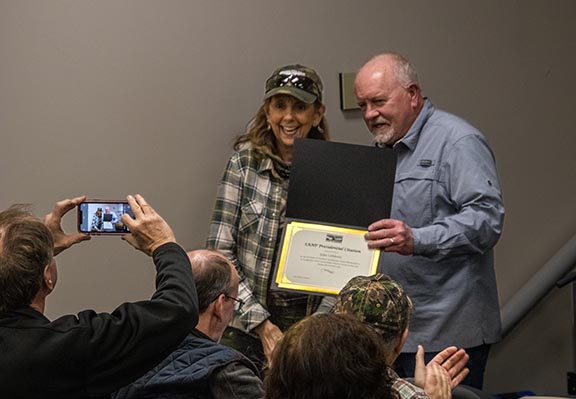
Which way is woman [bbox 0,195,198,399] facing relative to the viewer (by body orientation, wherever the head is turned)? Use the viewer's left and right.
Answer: facing away from the viewer and to the right of the viewer

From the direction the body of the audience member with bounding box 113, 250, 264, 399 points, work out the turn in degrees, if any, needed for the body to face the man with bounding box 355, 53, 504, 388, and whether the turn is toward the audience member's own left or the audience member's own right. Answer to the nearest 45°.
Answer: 0° — they already face them

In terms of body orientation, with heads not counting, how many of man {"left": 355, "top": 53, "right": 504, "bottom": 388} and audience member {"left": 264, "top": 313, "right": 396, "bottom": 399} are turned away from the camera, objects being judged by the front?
1

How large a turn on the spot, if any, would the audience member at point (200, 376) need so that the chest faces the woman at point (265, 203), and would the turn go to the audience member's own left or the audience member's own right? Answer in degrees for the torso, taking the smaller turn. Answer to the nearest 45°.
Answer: approximately 45° to the audience member's own left

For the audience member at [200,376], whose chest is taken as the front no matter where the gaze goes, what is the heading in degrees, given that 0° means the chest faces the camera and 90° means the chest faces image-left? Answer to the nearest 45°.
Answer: approximately 225°

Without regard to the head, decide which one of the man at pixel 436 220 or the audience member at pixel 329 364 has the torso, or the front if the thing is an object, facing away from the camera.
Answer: the audience member

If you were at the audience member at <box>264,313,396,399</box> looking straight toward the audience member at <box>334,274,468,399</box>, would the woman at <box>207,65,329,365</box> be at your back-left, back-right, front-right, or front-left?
front-left

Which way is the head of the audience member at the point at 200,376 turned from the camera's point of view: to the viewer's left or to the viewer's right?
to the viewer's right

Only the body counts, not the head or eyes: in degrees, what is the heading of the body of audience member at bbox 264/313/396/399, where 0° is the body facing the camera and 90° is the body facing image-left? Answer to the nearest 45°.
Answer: approximately 180°

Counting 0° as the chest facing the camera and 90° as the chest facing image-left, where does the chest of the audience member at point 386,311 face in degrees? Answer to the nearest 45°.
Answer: approximately 225°

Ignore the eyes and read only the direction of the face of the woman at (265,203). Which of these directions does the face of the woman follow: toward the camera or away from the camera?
toward the camera

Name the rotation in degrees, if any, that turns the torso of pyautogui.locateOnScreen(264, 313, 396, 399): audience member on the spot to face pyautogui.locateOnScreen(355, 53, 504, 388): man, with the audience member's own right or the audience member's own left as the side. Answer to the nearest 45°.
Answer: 0° — they already face them

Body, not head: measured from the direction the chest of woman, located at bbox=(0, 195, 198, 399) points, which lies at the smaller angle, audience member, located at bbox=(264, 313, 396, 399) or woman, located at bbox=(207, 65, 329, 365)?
the woman, located at bbox=(207, 65, 329, 365)

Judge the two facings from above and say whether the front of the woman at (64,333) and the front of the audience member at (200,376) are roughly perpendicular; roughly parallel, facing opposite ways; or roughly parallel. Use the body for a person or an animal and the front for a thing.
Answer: roughly parallel

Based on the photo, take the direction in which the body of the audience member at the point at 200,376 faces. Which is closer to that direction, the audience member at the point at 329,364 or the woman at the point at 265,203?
the woman

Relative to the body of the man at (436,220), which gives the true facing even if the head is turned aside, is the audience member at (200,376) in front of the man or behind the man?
in front

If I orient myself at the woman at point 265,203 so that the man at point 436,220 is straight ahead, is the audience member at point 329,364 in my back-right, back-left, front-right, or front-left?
front-right
